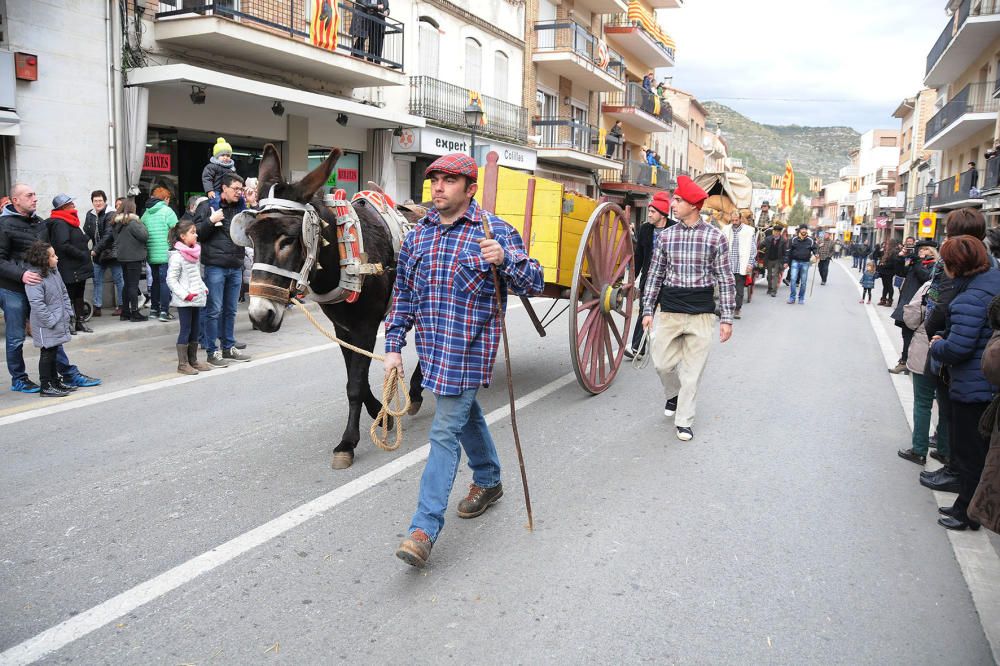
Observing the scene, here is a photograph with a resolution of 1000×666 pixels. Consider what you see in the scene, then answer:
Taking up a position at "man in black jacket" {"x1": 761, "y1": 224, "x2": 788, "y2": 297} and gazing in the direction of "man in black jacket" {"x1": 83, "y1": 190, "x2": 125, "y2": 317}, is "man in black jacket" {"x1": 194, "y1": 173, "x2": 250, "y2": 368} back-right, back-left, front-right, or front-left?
front-left

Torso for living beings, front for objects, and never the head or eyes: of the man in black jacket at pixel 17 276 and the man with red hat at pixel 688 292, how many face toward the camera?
1

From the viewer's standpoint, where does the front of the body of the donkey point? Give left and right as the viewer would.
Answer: facing the viewer and to the left of the viewer

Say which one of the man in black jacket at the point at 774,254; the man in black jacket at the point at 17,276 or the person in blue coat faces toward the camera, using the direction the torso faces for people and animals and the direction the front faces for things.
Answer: the man in black jacket at the point at 774,254

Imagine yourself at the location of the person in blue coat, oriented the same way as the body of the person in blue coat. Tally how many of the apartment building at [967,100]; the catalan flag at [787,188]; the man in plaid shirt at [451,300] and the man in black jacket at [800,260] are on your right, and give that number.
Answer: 3

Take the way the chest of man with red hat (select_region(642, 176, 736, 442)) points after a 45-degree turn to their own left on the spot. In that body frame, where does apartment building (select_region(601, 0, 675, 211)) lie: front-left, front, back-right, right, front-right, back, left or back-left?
back-left

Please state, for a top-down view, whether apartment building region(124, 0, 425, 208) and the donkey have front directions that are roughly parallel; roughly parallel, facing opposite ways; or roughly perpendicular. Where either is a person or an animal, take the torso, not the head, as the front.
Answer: roughly perpendicular

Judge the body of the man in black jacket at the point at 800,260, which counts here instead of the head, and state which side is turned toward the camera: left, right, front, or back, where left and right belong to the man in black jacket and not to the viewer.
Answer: front

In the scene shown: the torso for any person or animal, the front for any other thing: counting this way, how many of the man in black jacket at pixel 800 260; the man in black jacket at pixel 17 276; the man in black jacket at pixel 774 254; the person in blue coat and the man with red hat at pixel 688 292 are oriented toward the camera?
3

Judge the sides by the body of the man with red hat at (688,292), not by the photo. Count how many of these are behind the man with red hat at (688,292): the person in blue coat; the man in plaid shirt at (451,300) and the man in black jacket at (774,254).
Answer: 1

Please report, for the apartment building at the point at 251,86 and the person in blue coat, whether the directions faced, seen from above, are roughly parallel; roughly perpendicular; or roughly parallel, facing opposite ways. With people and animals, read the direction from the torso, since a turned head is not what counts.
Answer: roughly parallel, facing opposite ways

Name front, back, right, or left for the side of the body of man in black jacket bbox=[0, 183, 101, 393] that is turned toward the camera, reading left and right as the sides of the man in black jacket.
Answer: right

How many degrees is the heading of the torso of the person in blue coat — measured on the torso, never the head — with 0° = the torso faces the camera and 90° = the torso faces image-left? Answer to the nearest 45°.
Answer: approximately 90°

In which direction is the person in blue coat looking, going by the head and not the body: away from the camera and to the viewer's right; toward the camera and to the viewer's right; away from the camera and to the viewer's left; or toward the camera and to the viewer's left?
away from the camera and to the viewer's left

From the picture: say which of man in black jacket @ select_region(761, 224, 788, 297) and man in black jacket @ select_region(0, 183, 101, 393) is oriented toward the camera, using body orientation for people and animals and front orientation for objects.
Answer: man in black jacket @ select_region(761, 224, 788, 297)

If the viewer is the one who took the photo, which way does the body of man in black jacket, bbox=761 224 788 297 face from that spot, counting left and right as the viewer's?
facing the viewer

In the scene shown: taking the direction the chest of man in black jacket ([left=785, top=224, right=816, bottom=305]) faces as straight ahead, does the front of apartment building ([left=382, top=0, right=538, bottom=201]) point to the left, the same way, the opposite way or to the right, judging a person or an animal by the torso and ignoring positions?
to the left
